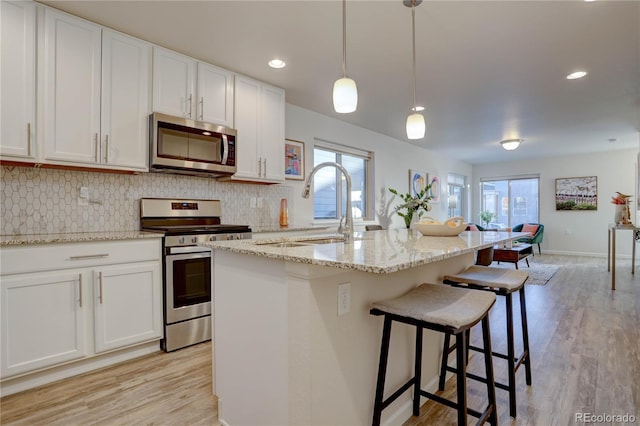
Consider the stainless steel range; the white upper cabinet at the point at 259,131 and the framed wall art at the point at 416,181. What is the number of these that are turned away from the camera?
0

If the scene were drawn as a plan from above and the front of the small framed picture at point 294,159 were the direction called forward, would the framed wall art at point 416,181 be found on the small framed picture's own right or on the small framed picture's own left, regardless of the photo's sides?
on the small framed picture's own left

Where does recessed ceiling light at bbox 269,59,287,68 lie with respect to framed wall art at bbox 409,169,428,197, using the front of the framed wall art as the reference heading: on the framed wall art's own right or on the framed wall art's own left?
on the framed wall art's own right

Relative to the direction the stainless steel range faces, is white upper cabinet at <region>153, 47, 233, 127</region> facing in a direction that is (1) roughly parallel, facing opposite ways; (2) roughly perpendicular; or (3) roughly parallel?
roughly parallel

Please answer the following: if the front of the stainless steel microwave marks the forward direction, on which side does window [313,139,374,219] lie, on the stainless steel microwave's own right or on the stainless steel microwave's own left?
on the stainless steel microwave's own left

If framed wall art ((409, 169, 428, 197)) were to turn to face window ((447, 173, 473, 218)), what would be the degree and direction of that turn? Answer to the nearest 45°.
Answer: approximately 90° to its left

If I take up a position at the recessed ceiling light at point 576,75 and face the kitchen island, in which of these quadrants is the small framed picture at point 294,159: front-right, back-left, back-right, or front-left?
front-right

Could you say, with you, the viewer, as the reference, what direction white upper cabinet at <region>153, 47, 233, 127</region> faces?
facing the viewer and to the right of the viewer

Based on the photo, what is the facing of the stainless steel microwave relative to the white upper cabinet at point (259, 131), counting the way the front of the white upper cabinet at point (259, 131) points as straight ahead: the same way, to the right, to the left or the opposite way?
the same way

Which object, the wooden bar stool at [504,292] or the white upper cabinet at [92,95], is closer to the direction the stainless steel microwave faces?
the wooden bar stool

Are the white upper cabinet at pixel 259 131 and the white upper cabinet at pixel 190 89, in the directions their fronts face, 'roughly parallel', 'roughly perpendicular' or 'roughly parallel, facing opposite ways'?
roughly parallel

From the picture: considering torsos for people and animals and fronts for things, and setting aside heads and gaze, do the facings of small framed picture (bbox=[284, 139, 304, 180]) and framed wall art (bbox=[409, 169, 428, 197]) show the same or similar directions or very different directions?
same or similar directions

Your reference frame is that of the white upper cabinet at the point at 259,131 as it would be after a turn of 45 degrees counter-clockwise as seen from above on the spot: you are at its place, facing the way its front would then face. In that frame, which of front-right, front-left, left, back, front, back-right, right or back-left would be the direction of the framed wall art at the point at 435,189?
front-left

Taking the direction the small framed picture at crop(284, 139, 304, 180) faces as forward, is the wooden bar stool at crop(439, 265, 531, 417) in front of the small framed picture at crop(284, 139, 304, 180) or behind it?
in front

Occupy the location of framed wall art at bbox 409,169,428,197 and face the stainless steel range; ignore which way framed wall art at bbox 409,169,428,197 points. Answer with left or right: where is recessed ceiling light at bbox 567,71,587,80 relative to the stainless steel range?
left

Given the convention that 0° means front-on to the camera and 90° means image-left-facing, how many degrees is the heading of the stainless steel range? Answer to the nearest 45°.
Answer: approximately 315°

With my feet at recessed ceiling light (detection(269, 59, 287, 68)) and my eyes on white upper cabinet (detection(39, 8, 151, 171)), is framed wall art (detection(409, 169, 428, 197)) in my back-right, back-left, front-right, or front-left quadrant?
back-right

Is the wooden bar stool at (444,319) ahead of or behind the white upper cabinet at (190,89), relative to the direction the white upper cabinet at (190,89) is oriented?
ahead
